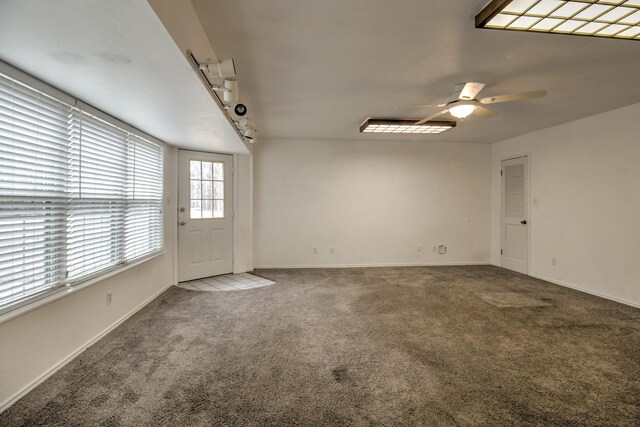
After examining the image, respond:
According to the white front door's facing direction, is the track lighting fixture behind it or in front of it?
in front

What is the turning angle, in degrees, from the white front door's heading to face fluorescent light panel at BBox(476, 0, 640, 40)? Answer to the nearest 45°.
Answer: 0° — it already faces it

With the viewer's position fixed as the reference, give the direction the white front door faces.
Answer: facing the viewer and to the right of the viewer

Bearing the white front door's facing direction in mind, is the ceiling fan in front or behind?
in front

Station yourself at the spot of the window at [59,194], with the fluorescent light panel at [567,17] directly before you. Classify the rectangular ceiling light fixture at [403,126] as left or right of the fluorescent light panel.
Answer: left

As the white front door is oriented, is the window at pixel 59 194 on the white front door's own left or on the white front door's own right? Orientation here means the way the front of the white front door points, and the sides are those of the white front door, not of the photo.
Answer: on the white front door's own right

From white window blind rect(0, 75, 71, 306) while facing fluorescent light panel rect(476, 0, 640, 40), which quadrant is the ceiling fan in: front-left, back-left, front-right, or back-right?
front-left

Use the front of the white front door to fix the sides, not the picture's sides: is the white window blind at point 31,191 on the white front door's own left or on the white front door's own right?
on the white front door's own right

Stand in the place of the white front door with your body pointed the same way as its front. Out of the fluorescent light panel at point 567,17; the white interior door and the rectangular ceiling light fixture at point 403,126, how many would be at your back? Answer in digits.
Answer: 0
